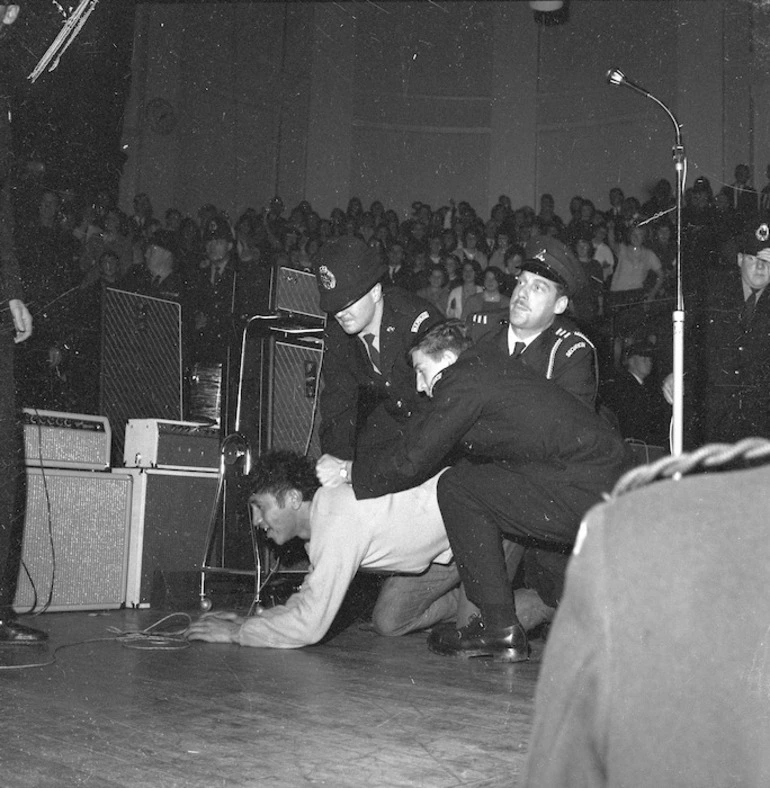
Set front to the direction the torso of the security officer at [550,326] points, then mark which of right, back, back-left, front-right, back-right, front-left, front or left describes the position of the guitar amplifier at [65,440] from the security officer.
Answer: front-right

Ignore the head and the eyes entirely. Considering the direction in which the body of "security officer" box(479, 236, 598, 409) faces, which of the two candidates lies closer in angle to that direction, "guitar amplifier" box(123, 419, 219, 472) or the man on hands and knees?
the man on hands and knees

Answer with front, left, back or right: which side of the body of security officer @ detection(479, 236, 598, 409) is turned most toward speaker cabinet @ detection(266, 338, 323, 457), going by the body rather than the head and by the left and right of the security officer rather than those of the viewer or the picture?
right

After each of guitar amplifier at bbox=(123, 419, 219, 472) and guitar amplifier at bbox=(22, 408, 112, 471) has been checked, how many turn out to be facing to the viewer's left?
0

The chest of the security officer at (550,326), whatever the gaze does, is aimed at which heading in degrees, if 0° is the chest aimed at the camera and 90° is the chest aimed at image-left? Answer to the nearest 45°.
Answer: approximately 45°
